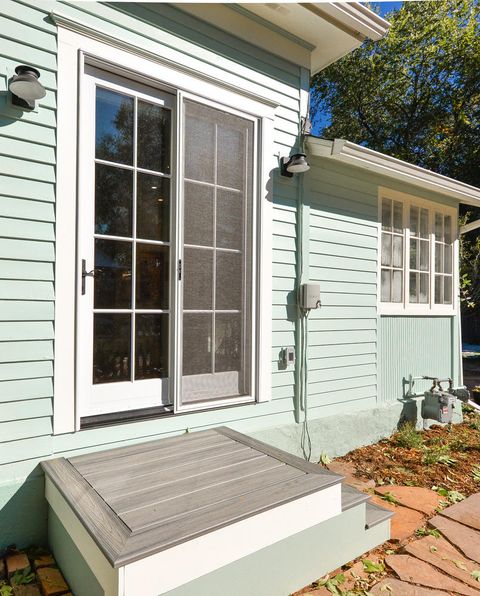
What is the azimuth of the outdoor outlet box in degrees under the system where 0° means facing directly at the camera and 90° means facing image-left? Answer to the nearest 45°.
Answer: approximately 315°

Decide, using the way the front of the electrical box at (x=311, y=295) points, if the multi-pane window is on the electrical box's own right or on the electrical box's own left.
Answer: on the electrical box's own left

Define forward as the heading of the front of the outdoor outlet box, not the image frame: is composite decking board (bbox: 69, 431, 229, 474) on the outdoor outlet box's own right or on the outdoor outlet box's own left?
on the outdoor outlet box's own right

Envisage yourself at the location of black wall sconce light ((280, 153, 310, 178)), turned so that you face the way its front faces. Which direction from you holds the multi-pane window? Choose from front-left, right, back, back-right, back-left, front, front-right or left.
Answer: left

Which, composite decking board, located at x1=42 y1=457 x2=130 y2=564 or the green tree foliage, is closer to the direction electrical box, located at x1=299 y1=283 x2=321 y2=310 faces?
the composite decking board

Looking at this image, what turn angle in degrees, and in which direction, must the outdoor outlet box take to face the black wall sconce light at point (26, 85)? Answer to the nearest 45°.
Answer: approximately 90° to its right

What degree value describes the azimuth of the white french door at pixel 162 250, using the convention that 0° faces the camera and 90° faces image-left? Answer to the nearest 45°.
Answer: approximately 315°

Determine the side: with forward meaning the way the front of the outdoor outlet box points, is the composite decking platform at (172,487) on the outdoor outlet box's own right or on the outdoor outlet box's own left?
on the outdoor outlet box's own right

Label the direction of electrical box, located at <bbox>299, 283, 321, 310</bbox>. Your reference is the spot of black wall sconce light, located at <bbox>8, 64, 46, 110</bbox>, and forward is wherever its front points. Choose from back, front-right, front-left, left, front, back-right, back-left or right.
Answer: front-left

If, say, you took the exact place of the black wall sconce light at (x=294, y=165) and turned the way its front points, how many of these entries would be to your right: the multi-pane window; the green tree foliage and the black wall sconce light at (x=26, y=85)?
1

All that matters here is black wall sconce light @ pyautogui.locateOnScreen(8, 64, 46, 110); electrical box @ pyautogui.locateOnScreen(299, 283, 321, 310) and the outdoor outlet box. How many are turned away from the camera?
0

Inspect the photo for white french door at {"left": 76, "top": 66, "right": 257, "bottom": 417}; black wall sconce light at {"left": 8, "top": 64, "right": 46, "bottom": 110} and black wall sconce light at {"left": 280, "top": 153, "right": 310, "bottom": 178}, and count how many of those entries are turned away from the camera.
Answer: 0
